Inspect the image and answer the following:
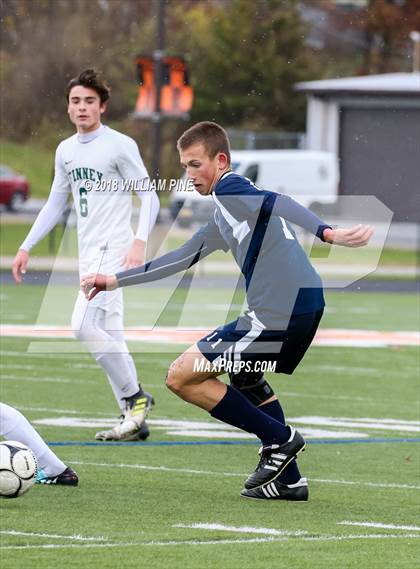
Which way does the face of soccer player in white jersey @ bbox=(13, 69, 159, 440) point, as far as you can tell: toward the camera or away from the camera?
toward the camera

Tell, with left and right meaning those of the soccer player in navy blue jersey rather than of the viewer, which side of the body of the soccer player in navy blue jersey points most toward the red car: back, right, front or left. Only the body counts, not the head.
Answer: right

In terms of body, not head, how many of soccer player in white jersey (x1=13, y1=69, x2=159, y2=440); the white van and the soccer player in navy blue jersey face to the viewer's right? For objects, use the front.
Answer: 0

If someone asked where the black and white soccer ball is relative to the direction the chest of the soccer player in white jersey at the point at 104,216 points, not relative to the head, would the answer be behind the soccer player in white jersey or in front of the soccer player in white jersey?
in front

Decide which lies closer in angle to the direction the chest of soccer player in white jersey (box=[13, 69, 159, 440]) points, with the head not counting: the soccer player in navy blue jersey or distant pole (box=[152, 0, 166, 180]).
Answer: the soccer player in navy blue jersey

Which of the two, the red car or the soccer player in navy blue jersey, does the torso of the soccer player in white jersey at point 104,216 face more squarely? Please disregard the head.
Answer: the soccer player in navy blue jersey

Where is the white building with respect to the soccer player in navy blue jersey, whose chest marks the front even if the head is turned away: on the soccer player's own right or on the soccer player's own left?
on the soccer player's own right

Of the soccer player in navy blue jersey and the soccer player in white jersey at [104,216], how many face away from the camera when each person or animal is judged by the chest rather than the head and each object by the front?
0

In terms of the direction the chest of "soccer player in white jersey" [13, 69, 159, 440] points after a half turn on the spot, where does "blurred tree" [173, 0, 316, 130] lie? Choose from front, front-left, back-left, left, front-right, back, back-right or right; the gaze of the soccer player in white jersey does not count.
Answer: front-left

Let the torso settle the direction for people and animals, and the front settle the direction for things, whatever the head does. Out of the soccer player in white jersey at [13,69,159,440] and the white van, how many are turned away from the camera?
0

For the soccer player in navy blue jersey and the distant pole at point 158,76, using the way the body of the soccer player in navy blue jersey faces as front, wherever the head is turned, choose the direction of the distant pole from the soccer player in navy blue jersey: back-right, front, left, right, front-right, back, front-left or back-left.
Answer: right

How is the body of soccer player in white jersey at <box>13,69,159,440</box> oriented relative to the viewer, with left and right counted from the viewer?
facing the viewer and to the left of the viewer

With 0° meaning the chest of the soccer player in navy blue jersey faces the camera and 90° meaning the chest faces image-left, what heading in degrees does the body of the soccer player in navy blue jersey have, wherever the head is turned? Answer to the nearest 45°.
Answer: approximately 90°
